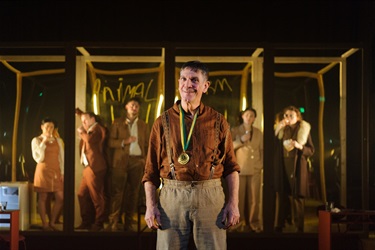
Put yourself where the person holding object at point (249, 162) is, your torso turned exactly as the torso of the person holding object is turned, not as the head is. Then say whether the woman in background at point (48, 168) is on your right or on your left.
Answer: on your right

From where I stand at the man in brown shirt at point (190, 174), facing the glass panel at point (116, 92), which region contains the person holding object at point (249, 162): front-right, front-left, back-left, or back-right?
front-right

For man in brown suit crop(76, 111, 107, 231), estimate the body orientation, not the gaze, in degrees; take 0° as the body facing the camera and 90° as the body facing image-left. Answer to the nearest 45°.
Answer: approximately 45°

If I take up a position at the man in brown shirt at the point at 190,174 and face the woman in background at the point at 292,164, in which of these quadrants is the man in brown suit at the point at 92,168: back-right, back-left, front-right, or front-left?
front-left

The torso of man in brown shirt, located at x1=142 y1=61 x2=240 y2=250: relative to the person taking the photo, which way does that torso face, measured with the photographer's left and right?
facing the viewer

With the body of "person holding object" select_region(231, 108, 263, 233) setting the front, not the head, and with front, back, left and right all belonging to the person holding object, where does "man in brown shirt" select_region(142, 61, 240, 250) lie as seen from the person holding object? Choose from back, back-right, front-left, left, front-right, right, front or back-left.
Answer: front

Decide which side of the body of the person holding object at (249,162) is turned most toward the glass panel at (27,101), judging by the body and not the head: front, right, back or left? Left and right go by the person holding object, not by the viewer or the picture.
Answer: right

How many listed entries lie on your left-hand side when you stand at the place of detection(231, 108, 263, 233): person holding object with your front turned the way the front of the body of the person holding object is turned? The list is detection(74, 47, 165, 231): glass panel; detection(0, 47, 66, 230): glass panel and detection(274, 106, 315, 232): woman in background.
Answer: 1

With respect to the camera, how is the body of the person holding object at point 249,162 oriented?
toward the camera

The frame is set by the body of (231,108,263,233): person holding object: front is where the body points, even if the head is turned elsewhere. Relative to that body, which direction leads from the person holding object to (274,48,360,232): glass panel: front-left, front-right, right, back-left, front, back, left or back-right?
left

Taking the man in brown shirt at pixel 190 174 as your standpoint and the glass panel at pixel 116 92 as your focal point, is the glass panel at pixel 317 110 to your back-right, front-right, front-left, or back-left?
front-right

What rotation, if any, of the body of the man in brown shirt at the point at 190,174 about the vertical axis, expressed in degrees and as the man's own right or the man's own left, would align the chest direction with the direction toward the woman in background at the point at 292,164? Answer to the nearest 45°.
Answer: approximately 180°

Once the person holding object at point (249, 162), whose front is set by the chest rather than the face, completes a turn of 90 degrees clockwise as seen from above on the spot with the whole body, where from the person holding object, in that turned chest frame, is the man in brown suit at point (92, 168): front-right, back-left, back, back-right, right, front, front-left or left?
front

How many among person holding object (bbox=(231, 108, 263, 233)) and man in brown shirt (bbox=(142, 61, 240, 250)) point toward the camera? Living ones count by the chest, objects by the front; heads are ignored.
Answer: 2
